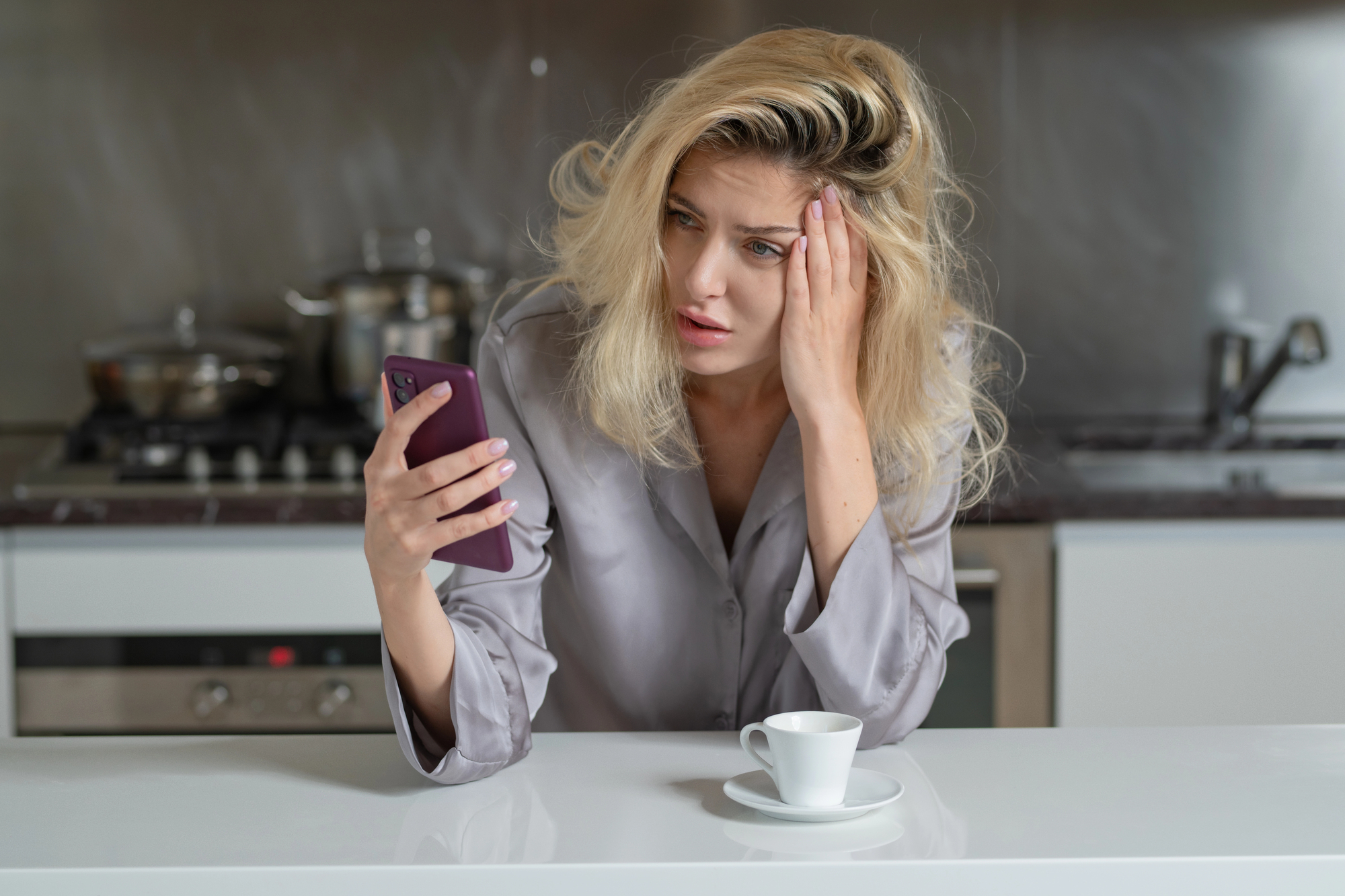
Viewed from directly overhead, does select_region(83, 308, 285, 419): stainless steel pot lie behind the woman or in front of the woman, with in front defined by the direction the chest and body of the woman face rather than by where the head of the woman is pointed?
behind

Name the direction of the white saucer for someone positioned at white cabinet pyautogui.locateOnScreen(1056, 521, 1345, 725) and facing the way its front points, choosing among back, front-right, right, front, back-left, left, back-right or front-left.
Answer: front

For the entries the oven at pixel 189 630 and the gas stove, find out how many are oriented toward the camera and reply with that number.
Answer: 2

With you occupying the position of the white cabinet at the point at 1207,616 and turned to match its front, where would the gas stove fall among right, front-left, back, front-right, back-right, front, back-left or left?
right

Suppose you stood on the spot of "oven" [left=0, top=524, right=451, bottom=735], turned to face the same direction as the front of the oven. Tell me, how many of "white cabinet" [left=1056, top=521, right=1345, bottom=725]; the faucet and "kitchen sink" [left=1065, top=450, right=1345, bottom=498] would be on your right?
0

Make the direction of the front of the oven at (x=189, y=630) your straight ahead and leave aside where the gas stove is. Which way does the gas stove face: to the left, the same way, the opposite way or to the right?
the same way

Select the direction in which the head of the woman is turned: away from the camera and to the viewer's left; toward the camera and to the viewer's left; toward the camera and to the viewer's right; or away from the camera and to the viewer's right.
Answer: toward the camera and to the viewer's left

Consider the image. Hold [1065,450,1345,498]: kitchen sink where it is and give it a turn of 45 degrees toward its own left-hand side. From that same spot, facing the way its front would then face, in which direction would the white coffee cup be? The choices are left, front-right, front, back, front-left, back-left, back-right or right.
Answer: front-right

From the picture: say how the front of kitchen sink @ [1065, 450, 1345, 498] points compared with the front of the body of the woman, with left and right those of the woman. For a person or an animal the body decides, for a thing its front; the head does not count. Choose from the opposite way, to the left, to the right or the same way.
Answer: the same way

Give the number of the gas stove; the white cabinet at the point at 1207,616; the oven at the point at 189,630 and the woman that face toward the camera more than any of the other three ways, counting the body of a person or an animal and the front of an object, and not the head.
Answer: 4

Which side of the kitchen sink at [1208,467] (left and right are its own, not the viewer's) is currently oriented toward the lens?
front

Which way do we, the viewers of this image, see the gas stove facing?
facing the viewer

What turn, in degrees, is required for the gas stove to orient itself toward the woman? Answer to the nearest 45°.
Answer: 0° — it already faces them

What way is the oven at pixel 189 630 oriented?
toward the camera

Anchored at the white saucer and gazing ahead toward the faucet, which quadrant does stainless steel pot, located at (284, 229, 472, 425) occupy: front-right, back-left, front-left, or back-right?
front-left

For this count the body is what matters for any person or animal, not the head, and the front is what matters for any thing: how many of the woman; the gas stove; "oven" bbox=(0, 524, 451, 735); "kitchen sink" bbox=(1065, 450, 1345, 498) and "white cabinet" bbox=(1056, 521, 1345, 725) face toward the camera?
5
